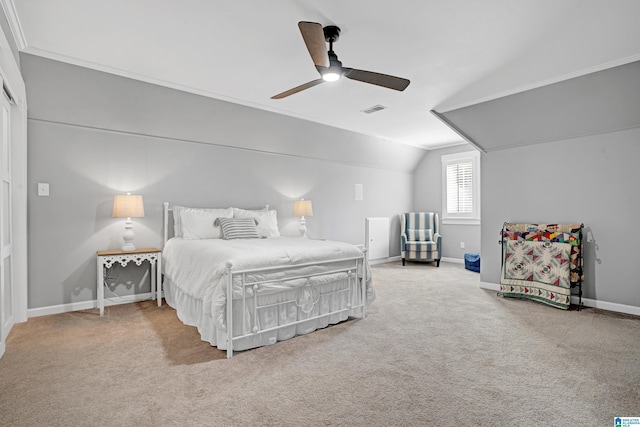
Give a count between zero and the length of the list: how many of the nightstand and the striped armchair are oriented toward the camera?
2

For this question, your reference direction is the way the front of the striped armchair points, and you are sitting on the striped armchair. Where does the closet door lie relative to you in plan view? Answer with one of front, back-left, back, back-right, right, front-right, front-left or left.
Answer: front-right

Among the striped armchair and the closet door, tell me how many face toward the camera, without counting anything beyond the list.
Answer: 1

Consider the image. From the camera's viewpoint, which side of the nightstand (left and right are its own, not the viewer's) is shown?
front

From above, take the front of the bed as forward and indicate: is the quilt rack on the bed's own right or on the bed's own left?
on the bed's own left

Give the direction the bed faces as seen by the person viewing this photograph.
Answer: facing the viewer and to the right of the viewer

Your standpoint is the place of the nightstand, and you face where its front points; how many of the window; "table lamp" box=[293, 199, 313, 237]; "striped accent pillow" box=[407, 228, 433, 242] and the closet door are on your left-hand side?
3

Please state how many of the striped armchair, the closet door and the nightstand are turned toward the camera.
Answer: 2

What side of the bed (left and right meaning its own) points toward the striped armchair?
left

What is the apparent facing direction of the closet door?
to the viewer's right

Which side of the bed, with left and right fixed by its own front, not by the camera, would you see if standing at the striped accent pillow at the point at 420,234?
left

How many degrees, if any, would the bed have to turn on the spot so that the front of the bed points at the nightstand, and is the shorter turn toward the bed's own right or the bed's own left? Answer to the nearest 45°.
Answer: approximately 180°

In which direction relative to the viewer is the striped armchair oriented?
toward the camera

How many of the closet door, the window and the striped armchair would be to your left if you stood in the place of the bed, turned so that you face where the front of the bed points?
2

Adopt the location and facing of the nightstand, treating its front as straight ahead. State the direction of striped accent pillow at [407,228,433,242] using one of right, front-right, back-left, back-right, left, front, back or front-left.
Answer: left
